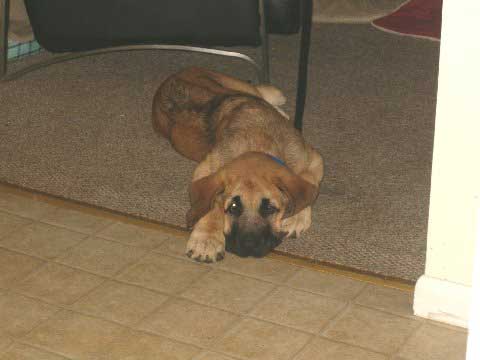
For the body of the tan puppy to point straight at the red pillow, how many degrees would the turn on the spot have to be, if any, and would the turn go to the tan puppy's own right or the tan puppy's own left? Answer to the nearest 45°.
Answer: approximately 135° to the tan puppy's own left

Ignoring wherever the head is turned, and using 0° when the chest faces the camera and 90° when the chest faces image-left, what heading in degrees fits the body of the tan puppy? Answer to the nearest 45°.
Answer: approximately 0°

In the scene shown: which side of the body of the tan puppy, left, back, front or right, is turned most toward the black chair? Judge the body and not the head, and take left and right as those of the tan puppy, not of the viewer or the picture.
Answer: back
